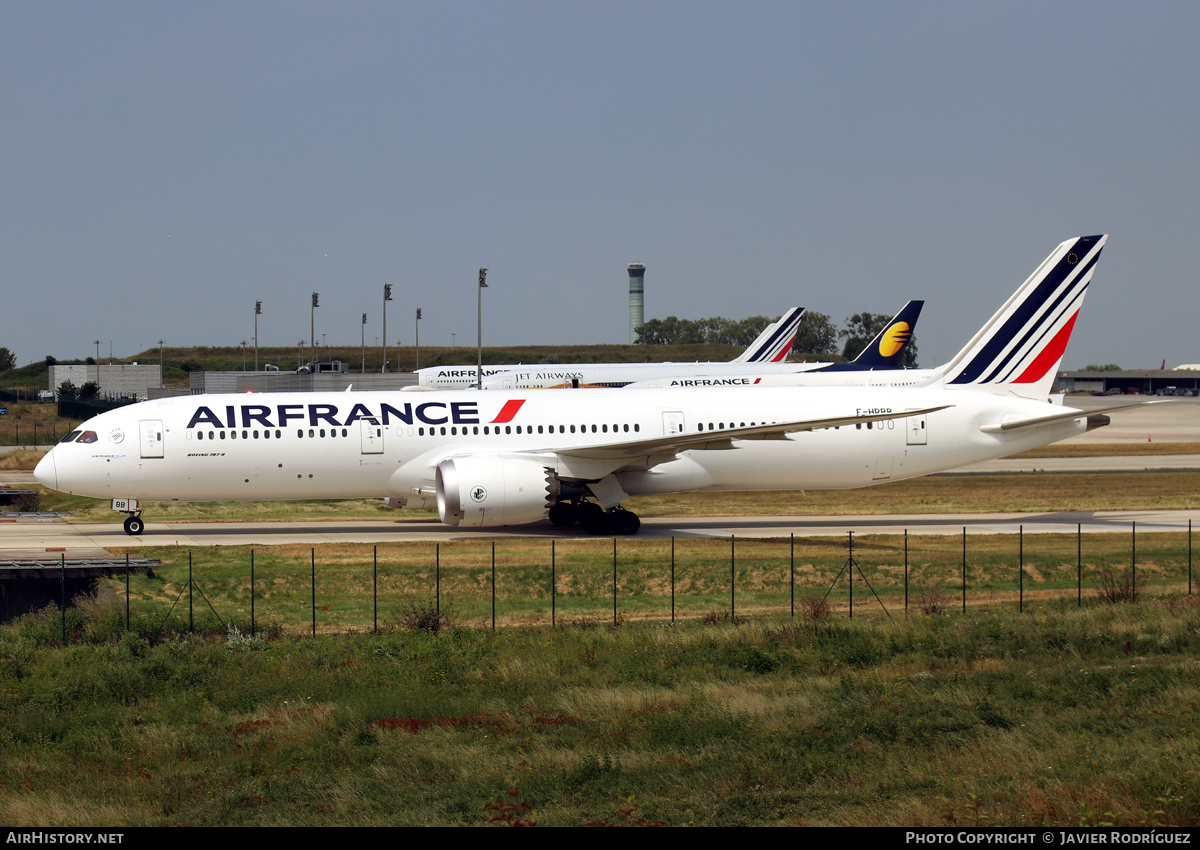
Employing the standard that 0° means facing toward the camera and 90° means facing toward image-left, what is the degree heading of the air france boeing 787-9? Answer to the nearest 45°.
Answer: approximately 90°
